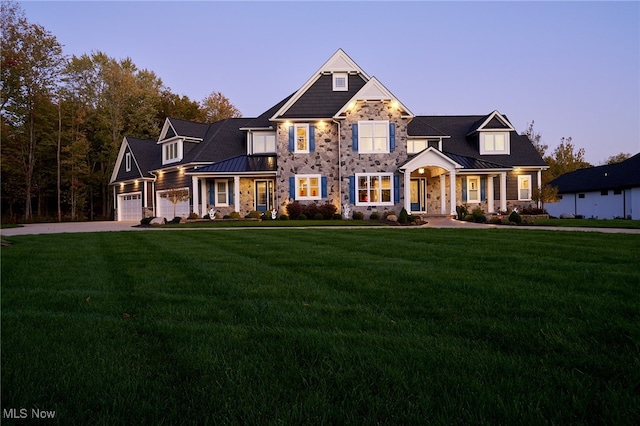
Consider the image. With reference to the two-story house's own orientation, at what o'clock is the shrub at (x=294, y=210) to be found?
The shrub is roughly at 2 o'clock from the two-story house.

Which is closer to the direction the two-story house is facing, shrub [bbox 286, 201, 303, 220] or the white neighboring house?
the shrub

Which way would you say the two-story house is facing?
toward the camera

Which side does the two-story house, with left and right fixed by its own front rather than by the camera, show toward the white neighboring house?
left
